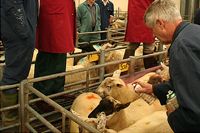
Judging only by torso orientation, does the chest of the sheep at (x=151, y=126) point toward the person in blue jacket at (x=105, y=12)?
no

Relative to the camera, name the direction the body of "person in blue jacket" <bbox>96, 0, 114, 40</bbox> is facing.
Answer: toward the camera

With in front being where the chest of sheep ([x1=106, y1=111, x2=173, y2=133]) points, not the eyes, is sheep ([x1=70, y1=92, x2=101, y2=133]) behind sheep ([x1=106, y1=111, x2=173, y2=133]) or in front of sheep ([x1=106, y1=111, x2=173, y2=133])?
in front

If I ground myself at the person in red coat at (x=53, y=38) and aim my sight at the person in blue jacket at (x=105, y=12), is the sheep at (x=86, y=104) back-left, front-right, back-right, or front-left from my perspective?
back-right

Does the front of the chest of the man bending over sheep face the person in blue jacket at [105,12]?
no

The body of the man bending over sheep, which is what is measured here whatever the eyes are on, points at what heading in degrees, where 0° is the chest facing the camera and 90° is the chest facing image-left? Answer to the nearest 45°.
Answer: approximately 90°

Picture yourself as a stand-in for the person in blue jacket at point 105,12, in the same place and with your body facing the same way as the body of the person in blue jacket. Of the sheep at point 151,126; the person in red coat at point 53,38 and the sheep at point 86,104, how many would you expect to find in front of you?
3

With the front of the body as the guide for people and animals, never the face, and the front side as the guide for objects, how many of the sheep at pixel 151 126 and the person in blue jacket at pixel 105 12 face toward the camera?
1

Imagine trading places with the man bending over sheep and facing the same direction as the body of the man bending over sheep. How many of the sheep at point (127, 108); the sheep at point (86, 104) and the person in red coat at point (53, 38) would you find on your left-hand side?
0

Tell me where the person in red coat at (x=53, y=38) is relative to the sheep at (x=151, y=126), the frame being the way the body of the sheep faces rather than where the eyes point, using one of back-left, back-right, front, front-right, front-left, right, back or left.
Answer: front-right

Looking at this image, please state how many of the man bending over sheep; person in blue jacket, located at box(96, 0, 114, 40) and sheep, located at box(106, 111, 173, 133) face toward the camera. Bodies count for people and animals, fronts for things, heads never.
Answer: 1

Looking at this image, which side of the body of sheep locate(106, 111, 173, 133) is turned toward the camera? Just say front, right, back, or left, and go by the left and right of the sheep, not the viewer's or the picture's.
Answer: left

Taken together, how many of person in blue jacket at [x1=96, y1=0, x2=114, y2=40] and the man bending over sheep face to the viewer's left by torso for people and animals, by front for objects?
1

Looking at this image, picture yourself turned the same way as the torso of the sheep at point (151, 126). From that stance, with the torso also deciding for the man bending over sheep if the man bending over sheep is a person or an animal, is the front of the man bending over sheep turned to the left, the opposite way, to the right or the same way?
the same way

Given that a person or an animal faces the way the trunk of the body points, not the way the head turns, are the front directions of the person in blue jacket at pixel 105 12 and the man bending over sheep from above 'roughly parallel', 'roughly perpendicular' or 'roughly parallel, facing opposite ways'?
roughly perpendicular
